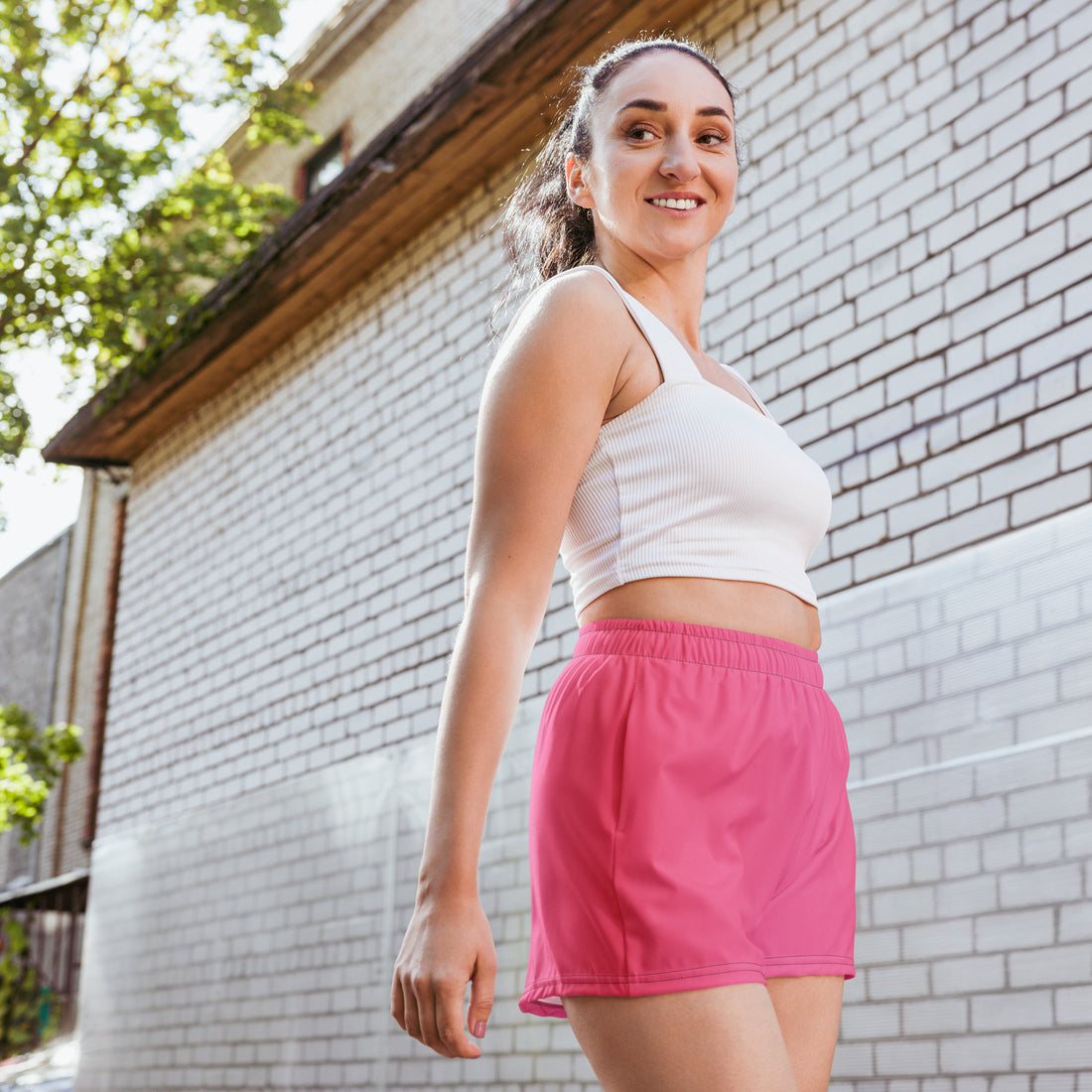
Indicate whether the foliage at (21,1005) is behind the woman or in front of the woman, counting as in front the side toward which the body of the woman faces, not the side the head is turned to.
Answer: behind

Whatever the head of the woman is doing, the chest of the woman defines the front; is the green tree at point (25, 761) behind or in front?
behind

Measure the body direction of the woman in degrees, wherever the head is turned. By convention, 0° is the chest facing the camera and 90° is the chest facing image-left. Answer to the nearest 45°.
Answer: approximately 315°
